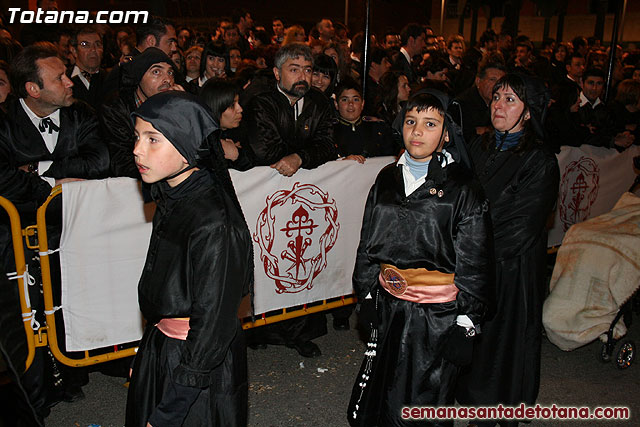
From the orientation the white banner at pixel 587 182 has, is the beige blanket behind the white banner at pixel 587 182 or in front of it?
in front

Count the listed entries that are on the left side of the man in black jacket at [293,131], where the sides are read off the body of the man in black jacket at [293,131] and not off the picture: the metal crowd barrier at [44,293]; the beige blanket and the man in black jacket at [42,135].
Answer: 1

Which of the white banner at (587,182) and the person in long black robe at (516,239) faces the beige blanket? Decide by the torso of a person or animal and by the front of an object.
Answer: the white banner

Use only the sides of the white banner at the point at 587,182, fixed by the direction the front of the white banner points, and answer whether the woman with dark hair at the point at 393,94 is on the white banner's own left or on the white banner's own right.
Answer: on the white banner's own right

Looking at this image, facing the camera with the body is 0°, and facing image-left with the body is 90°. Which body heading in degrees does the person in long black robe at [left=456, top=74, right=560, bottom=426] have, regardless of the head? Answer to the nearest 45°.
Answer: approximately 45°

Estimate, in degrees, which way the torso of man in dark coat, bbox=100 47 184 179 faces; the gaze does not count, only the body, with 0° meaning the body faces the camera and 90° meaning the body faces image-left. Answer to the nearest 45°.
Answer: approximately 315°

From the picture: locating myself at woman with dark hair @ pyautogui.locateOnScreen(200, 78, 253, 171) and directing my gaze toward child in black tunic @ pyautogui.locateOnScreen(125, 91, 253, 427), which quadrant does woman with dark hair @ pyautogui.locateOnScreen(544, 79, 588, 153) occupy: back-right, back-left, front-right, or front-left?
back-left

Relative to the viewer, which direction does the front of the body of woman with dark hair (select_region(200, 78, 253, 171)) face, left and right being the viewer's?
facing to the right of the viewer

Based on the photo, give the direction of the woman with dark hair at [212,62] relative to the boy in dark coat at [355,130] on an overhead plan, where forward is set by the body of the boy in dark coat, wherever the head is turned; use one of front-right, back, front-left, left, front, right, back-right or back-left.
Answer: back-right
